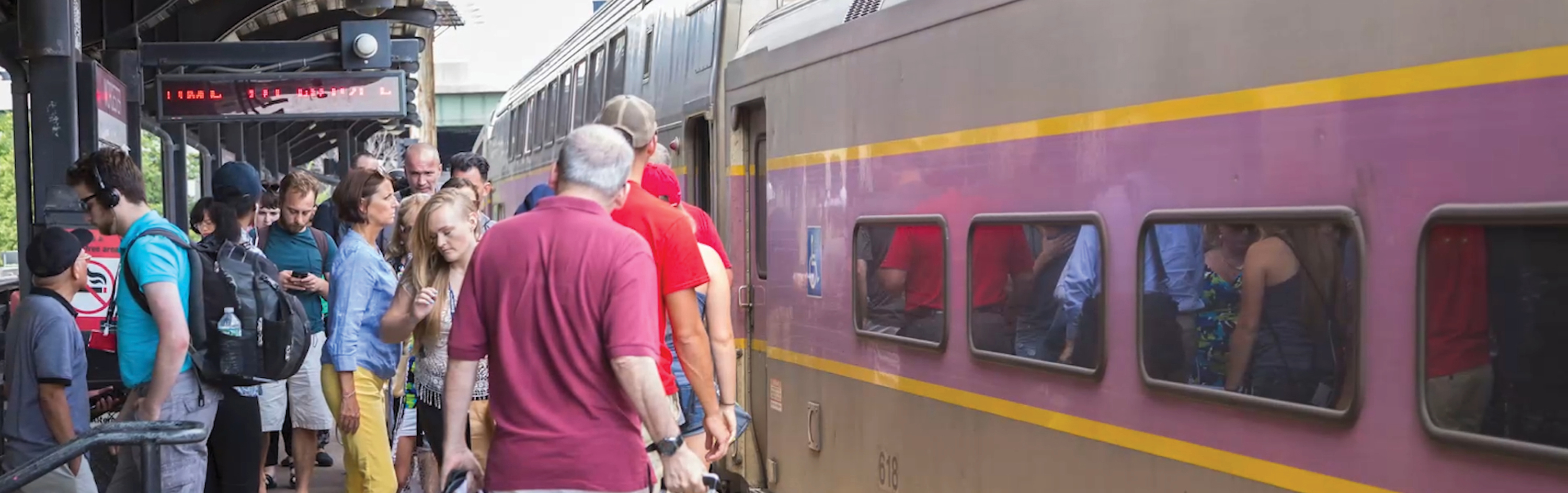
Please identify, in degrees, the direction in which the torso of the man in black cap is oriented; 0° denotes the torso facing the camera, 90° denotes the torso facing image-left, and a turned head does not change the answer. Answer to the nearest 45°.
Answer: approximately 225°

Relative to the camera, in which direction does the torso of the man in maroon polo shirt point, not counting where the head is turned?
away from the camera

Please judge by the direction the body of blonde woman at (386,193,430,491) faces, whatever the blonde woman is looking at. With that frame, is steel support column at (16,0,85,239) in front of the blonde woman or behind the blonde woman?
behind
